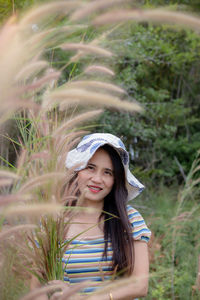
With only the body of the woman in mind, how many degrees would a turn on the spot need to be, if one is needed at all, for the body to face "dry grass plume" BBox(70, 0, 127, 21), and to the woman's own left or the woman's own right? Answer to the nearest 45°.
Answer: approximately 45° to the woman's own left

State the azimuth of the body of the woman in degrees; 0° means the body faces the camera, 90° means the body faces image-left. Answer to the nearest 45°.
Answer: approximately 45°

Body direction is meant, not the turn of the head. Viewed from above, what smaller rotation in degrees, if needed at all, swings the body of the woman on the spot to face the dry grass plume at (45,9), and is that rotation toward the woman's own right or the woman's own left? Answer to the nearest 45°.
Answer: approximately 45° to the woman's own left

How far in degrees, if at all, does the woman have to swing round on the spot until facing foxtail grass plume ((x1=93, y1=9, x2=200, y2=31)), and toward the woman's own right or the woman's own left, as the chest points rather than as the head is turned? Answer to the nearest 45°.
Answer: approximately 45° to the woman's own left
